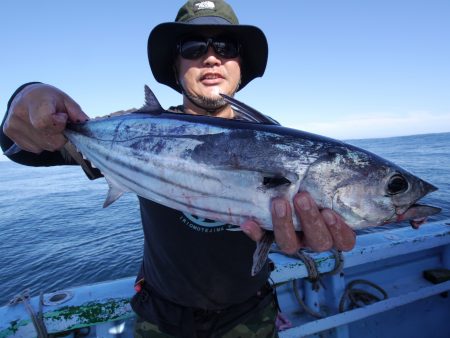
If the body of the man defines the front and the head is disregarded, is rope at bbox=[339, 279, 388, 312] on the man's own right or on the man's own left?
on the man's own left

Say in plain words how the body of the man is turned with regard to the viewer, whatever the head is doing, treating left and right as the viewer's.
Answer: facing the viewer

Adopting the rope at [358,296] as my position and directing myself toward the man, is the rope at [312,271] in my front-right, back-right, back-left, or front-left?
front-right

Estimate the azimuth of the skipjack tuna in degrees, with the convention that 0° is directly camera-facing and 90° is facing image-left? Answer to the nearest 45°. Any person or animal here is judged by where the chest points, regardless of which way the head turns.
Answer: approximately 270°

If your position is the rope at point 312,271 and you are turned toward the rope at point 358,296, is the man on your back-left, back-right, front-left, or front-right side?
back-right

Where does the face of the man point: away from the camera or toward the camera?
toward the camera
